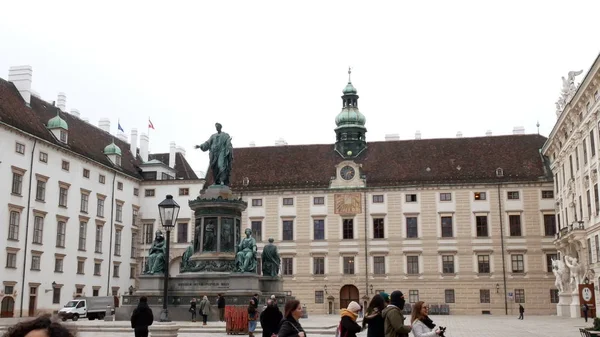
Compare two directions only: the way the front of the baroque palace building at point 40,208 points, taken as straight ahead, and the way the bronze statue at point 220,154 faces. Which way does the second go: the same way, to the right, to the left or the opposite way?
to the right

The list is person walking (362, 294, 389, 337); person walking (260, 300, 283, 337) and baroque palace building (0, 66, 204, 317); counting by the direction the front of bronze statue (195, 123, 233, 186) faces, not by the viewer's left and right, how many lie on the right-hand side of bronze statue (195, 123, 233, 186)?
1

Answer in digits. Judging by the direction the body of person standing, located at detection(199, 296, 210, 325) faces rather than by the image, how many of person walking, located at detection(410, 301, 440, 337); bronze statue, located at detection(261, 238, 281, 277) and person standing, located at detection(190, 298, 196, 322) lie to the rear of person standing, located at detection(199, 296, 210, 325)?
1

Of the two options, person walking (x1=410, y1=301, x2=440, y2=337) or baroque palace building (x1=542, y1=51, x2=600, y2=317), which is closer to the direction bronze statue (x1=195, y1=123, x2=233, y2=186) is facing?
the person walking

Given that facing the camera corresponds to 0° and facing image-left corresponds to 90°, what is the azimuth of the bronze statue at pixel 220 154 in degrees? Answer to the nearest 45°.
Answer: approximately 45°

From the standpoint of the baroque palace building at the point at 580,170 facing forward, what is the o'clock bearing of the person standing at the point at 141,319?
The person standing is roughly at 11 o'clock from the baroque palace building.

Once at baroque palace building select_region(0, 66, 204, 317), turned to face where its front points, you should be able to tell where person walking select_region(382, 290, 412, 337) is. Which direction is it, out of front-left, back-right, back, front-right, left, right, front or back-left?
front-right

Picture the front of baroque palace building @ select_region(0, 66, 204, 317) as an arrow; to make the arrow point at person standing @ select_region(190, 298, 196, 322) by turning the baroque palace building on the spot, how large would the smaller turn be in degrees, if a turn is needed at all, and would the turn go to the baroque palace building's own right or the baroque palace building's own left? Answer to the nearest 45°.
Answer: approximately 45° to the baroque palace building's own right

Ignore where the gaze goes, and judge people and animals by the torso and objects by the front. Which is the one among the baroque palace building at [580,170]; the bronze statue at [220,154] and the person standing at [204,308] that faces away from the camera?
the person standing

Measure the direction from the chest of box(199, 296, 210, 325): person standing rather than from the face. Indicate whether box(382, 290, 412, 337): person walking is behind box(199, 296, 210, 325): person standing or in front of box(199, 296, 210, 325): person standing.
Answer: behind

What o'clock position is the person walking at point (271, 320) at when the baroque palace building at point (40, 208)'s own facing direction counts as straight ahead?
The person walking is roughly at 1 o'clock from the baroque palace building.
